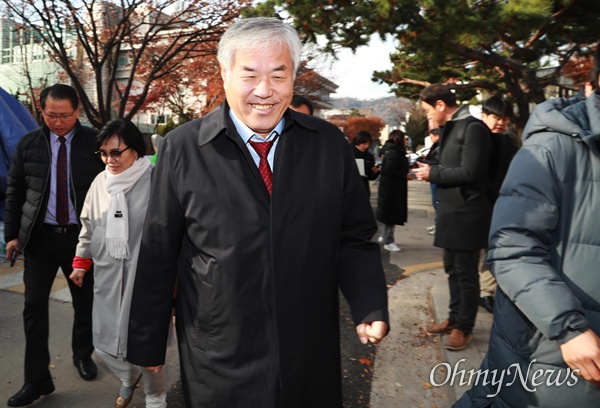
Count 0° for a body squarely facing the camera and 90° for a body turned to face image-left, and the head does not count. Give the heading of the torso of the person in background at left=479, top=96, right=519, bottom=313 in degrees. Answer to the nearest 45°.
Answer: approximately 45°

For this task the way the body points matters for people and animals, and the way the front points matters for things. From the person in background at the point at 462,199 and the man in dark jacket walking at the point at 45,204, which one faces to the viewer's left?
the person in background

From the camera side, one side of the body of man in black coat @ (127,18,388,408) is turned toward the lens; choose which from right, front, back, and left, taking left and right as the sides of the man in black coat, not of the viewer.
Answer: front

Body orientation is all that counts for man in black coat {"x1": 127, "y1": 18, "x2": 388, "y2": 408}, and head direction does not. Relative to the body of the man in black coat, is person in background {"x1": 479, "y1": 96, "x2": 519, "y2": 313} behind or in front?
behind

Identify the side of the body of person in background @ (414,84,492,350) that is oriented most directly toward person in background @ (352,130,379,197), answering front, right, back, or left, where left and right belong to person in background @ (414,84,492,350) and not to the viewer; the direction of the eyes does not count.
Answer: right

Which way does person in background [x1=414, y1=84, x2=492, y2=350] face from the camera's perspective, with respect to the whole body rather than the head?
to the viewer's left

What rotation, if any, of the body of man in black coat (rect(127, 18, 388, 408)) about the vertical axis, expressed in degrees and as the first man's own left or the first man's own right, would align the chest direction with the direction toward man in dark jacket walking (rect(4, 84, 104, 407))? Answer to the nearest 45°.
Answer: approximately 135° to the first man's own right

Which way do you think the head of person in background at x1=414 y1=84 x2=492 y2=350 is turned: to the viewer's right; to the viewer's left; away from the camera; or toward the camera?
to the viewer's left
